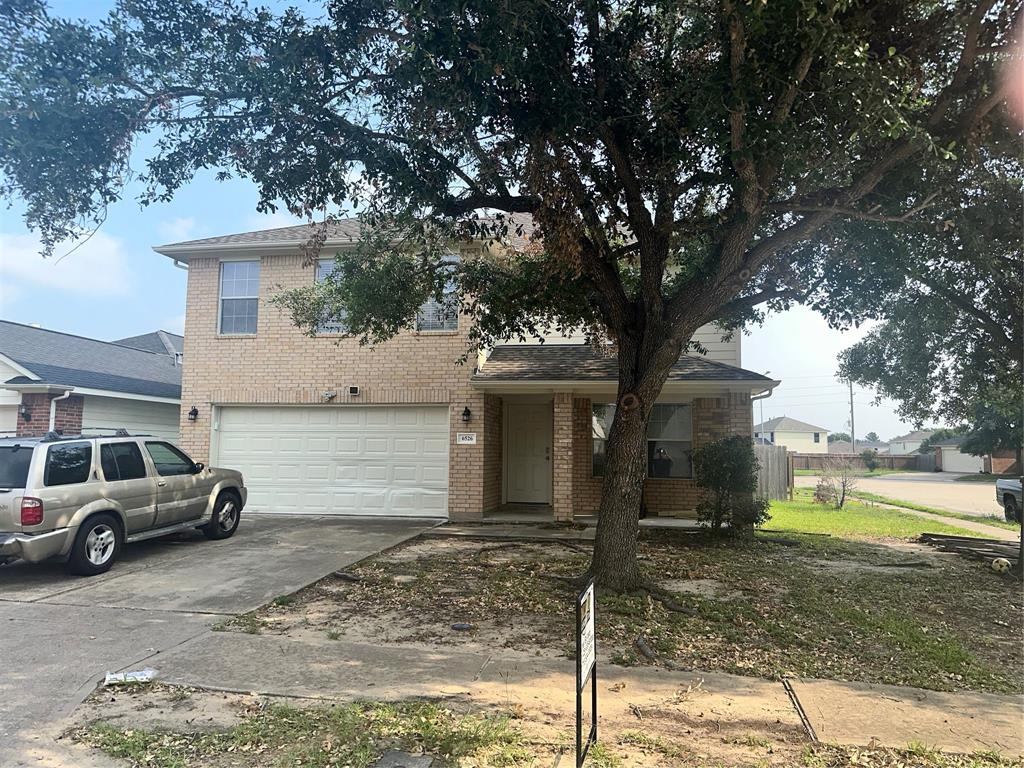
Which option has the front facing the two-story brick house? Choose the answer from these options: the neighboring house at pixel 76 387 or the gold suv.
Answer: the gold suv

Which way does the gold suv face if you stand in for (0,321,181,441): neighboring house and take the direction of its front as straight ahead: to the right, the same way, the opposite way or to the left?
the opposite way

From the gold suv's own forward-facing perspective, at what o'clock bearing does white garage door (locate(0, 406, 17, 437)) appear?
The white garage door is roughly at 10 o'clock from the gold suv.

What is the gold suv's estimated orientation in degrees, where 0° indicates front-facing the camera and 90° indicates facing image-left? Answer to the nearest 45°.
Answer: approximately 225°

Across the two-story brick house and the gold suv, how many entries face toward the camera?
1

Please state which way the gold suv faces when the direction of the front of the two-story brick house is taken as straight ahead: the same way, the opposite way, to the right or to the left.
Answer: the opposite way

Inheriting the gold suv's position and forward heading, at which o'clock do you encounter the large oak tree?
The large oak tree is roughly at 3 o'clock from the gold suv.

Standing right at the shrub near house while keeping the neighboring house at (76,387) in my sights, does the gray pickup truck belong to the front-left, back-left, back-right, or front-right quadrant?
back-right
